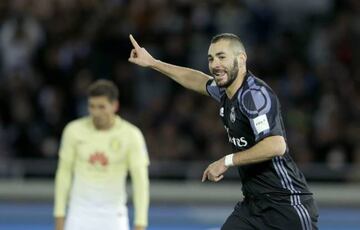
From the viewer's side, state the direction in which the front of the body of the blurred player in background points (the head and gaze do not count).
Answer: toward the camera

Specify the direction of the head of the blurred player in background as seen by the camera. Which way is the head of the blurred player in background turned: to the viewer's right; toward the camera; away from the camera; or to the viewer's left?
toward the camera
